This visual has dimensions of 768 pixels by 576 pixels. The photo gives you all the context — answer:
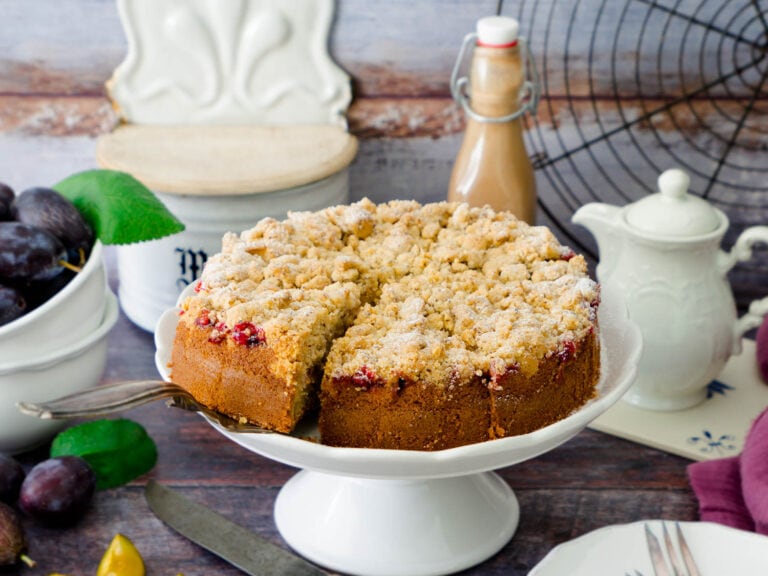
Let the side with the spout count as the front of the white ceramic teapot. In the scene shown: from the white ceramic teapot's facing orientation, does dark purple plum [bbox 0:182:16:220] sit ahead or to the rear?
ahead

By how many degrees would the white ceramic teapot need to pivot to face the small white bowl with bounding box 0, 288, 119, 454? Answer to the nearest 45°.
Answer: approximately 45° to its left

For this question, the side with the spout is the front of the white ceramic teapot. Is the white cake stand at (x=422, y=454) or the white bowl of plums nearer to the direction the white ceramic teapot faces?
the white bowl of plums

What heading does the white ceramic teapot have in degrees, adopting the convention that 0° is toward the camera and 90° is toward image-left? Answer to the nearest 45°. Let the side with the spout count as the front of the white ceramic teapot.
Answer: approximately 90°

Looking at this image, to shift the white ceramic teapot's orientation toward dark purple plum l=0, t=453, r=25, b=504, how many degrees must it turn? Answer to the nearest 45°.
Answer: approximately 45° to its left

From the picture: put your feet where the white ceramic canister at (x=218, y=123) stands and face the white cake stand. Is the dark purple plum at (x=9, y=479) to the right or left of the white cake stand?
right

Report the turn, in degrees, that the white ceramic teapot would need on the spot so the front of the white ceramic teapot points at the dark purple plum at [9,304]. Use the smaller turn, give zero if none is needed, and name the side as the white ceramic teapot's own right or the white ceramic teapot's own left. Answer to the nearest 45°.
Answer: approximately 45° to the white ceramic teapot's own left

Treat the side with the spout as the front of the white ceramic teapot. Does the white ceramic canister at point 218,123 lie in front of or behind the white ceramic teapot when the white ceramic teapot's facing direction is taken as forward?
in front

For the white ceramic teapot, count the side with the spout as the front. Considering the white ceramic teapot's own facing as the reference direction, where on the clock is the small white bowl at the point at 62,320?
The small white bowl is roughly at 11 o'clock from the white ceramic teapot.
